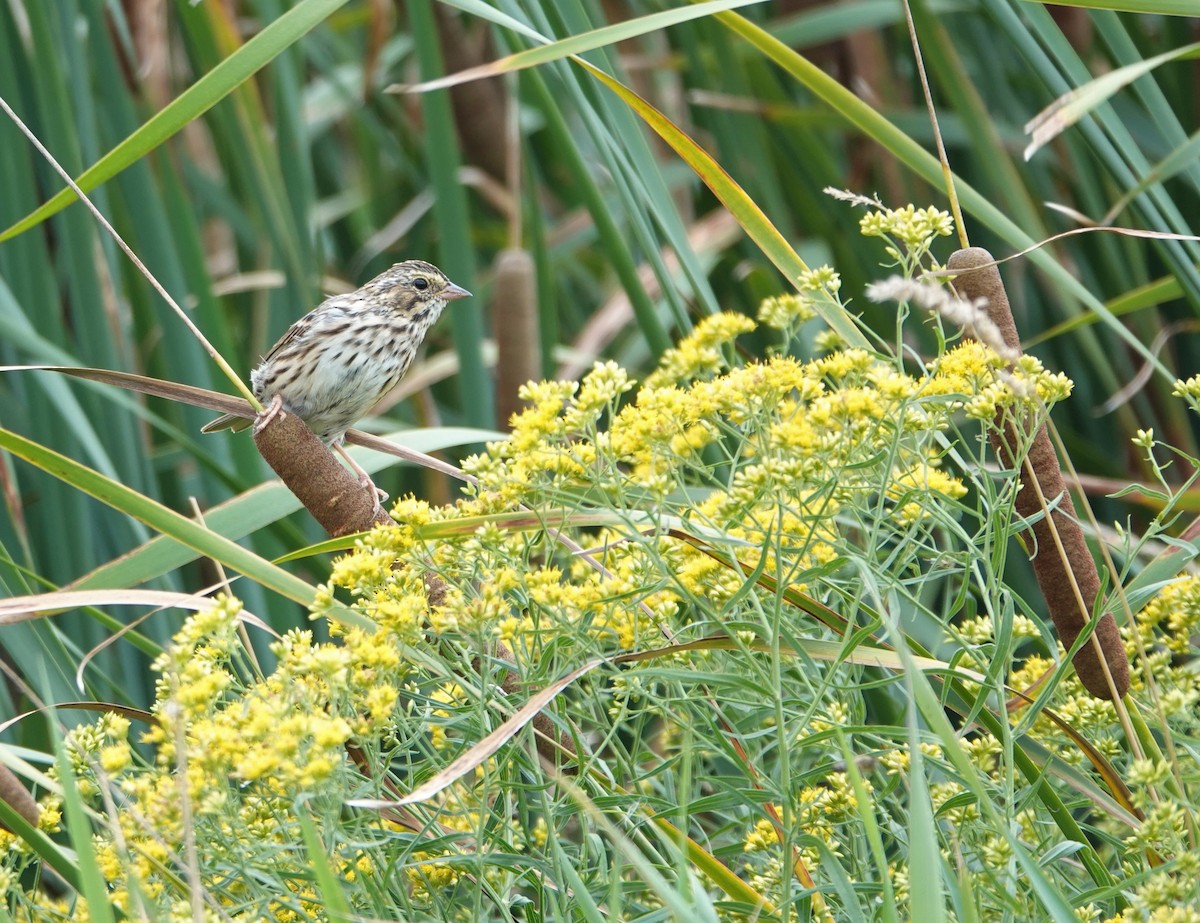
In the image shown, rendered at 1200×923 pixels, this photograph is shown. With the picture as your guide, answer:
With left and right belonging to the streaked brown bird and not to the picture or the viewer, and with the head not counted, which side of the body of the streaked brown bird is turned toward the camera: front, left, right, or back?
right
